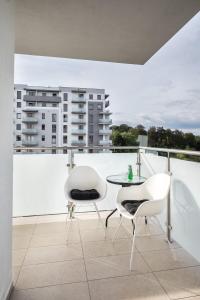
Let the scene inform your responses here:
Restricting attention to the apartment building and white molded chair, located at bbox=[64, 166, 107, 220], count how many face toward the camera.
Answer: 2

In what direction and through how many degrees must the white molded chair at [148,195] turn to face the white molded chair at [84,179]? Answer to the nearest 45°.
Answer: approximately 90° to its right

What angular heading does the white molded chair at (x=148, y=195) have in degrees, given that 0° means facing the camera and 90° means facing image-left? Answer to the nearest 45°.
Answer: approximately 45°

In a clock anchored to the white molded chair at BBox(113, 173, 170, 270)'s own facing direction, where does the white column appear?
The white column is roughly at 12 o'clock from the white molded chair.

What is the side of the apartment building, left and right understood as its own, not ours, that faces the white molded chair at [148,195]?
front

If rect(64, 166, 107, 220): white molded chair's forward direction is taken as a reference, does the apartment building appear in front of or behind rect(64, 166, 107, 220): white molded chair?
behind

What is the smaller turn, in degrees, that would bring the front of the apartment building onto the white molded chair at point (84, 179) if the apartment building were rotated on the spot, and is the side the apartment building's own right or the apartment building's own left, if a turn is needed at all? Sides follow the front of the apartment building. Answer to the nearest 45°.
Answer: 0° — it already faces it

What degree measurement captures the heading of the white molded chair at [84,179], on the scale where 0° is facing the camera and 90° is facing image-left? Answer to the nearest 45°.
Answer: approximately 0°

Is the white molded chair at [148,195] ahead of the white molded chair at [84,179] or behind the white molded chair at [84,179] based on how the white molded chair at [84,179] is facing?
ahead
